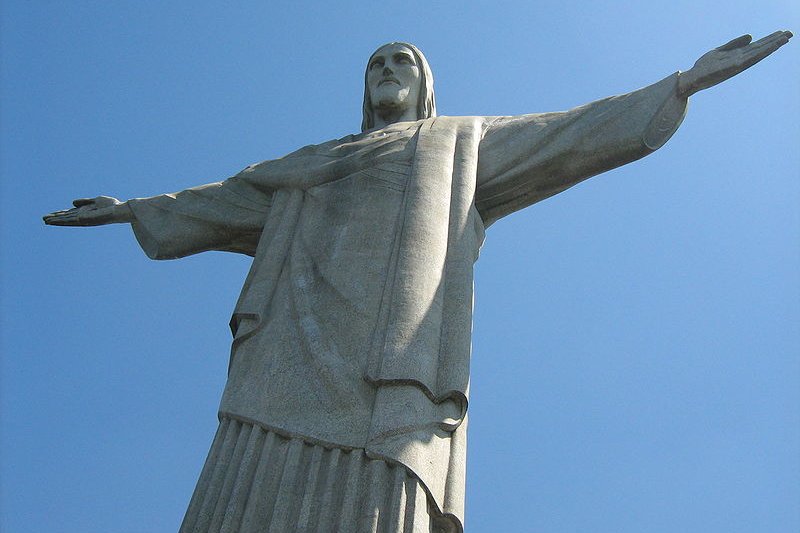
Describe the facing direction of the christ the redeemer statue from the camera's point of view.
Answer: facing the viewer and to the left of the viewer
